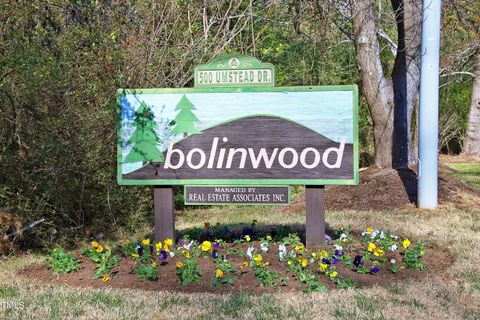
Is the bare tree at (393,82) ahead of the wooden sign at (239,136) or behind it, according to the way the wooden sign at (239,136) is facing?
behind

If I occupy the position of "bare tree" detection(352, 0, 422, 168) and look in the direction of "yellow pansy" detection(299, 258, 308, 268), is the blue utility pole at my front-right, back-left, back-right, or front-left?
front-left

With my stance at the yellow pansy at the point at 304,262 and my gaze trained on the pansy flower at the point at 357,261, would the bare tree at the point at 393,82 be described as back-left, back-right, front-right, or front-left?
front-left

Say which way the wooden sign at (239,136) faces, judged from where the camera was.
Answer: facing the viewer

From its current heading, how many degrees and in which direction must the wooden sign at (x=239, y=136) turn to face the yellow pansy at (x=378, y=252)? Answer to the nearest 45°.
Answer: approximately 90° to its left

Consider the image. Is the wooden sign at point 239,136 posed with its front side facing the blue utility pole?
no
